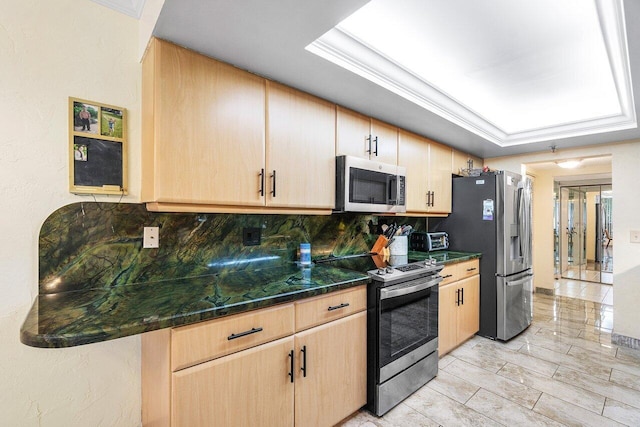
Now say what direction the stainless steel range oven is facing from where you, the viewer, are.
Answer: facing the viewer and to the right of the viewer

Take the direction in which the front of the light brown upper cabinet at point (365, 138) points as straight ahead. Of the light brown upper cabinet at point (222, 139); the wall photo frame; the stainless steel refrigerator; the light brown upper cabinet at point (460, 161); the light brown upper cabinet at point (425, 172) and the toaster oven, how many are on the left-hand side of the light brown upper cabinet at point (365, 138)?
4

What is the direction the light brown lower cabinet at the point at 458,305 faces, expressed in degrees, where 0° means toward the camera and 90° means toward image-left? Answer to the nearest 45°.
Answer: approximately 315°

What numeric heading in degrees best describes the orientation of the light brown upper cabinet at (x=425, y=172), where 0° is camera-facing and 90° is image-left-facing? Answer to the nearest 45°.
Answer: approximately 315°

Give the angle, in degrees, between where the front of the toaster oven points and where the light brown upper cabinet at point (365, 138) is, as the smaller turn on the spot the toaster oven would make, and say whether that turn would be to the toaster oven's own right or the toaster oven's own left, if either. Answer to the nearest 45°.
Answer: approximately 90° to the toaster oven's own right

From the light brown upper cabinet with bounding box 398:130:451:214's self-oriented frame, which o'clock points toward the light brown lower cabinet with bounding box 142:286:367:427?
The light brown lower cabinet is roughly at 2 o'clock from the light brown upper cabinet.

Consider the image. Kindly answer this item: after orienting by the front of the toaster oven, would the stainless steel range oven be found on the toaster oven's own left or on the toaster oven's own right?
on the toaster oven's own right

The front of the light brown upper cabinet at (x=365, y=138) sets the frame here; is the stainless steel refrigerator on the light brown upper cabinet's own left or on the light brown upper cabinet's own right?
on the light brown upper cabinet's own left

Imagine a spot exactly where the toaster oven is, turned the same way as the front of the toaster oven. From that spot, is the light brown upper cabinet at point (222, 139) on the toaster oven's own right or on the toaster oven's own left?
on the toaster oven's own right
